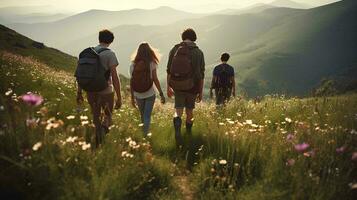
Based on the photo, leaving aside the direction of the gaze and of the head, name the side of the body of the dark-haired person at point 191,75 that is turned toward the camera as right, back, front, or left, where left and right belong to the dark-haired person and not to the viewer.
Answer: back

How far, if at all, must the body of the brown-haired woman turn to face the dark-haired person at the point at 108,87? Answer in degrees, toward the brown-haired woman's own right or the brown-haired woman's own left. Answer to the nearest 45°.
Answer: approximately 135° to the brown-haired woman's own left

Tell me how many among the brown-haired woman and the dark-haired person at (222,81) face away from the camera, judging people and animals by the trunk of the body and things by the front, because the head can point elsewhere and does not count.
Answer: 2

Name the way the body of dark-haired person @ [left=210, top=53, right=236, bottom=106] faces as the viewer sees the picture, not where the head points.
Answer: away from the camera

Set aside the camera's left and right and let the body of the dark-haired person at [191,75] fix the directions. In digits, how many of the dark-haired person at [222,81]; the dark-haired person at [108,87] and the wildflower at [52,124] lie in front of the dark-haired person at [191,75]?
1

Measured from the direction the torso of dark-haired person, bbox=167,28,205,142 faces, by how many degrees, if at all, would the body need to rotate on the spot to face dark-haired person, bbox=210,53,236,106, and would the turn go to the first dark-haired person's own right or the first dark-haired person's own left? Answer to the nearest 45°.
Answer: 0° — they already face them

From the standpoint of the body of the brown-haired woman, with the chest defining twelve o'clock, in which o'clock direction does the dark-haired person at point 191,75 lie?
The dark-haired person is roughly at 3 o'clock from the brown-haired woman.

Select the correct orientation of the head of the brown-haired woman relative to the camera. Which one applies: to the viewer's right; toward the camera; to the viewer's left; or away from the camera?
away from the camera

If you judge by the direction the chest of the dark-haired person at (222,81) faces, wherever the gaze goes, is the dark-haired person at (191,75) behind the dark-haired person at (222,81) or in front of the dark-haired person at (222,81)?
behind

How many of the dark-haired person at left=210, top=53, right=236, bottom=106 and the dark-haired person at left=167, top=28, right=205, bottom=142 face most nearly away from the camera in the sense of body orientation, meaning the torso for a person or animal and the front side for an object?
2

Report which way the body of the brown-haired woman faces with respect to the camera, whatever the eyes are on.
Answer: away from the camera

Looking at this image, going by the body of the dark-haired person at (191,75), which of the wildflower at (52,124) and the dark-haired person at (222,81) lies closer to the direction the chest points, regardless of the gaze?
the dark-haired person
